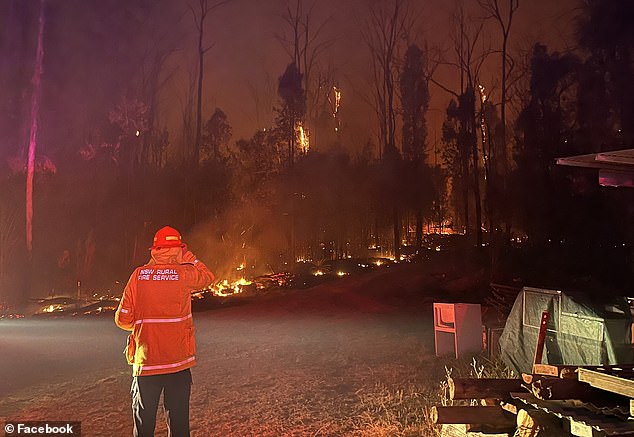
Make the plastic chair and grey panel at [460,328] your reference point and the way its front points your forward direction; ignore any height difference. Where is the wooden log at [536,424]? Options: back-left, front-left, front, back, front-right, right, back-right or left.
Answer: front-left

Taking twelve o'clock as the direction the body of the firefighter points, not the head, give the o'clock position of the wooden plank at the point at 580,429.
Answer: The wooden plank is roughly at 4 o'clock from the firefighter.

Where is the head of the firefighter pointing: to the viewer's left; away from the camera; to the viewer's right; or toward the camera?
away from the camera

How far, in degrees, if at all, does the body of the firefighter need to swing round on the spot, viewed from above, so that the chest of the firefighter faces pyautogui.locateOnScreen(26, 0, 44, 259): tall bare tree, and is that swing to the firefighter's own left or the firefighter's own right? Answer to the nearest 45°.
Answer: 0° — they already face it

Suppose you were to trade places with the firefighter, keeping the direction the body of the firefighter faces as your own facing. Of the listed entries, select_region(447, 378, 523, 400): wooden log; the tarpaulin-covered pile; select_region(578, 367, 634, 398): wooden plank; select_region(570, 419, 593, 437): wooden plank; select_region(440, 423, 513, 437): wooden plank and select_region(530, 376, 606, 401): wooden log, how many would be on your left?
0

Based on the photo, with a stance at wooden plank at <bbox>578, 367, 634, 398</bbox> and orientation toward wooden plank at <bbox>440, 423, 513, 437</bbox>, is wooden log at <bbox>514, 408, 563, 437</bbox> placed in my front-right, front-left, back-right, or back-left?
front-left

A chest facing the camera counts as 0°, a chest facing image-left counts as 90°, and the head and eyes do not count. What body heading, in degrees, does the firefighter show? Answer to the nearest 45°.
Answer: approximately 180°

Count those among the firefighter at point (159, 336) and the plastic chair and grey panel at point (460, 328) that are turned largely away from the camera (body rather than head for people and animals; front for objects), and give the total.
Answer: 1

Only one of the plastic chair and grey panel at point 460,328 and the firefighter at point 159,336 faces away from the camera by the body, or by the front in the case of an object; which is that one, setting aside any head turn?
the firefighter

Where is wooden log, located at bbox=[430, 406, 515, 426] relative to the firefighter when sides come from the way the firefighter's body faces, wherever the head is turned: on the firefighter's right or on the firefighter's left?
on the firefighter's right

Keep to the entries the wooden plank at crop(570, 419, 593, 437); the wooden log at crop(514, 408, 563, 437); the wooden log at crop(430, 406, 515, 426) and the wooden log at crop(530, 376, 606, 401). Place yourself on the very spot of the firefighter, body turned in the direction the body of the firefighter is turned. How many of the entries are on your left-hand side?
0

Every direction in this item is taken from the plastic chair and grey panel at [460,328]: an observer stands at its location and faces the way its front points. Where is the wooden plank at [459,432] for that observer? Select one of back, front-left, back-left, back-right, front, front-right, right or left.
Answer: front-left
